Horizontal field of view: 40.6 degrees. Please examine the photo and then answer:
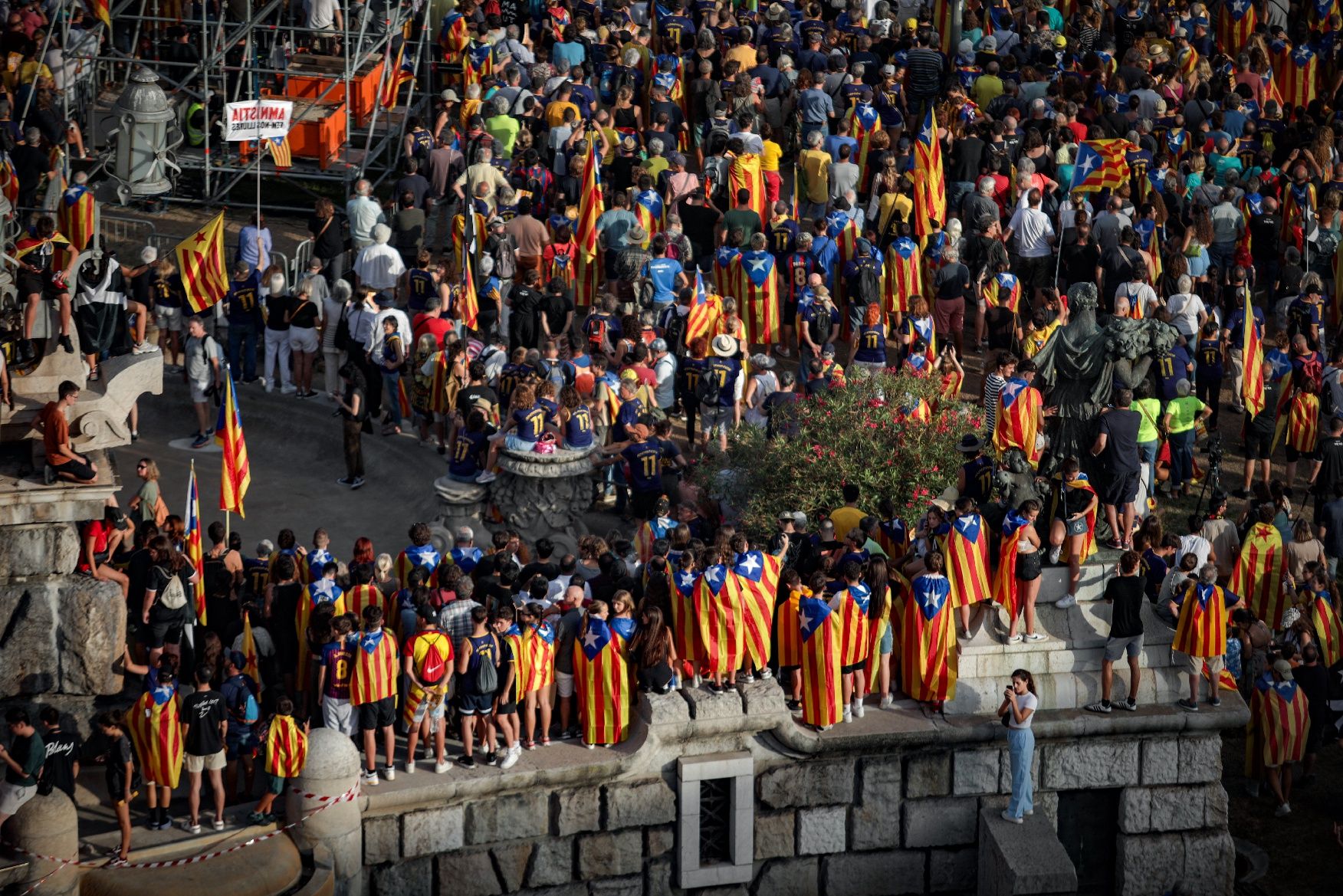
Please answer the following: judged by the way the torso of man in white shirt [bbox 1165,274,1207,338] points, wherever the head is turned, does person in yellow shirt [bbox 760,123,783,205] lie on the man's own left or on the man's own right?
on the man's own left

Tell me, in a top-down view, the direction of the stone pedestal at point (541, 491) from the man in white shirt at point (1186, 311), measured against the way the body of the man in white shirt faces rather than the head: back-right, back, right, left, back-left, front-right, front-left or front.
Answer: back-left

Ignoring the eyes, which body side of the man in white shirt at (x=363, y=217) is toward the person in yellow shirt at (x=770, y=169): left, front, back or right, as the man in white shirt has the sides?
right

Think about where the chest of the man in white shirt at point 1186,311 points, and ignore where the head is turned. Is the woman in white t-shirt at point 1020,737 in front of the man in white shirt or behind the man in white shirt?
behind

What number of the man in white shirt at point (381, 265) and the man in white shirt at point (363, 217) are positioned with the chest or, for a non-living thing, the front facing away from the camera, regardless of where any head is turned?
2

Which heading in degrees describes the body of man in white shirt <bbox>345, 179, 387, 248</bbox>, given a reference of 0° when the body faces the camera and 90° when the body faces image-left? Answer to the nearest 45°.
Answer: approximately 180°

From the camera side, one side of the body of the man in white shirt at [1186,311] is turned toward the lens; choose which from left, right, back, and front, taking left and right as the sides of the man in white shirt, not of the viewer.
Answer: back

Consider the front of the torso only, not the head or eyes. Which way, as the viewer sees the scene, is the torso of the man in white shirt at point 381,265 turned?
away from the camera
